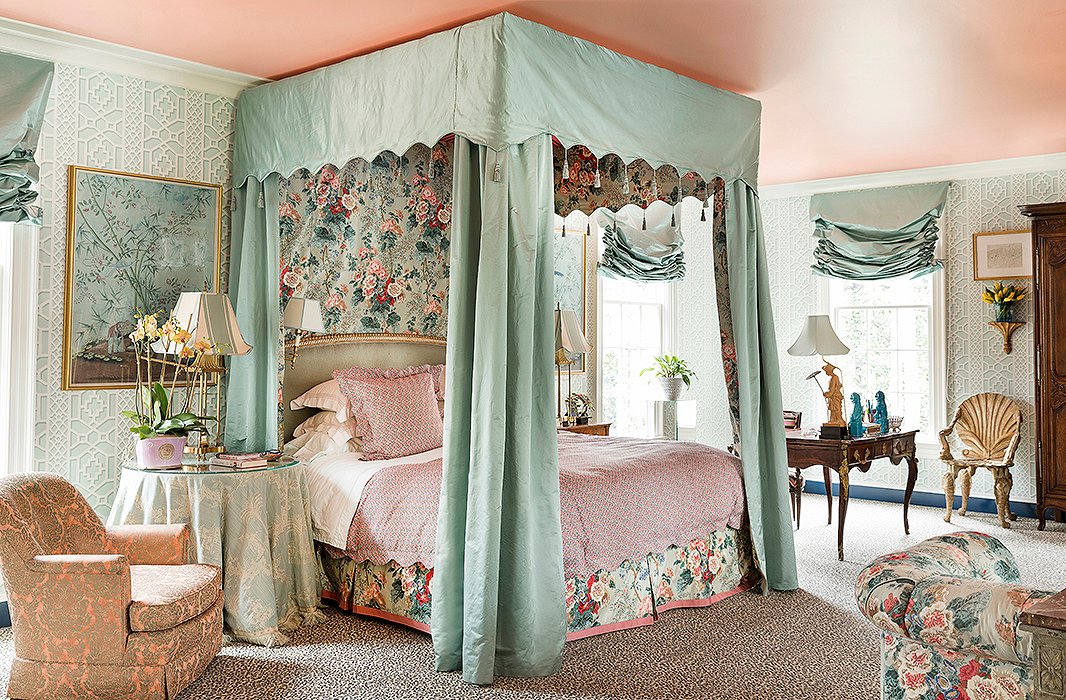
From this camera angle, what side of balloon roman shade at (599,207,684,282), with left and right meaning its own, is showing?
front

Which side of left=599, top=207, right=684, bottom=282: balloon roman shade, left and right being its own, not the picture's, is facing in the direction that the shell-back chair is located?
left

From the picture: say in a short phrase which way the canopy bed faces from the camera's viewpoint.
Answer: facing the viewer and to the right of the viewer

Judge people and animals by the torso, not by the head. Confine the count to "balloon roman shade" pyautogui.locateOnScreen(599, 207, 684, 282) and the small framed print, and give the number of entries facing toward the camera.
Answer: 2

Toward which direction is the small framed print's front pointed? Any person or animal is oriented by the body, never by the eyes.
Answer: toward the camera

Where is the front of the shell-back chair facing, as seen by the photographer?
facing the viewer and to the left of the viewer

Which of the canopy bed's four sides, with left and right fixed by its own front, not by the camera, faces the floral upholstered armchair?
front

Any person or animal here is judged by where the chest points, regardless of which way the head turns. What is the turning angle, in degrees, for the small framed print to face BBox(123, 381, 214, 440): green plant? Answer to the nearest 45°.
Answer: approximately 45° to its right
